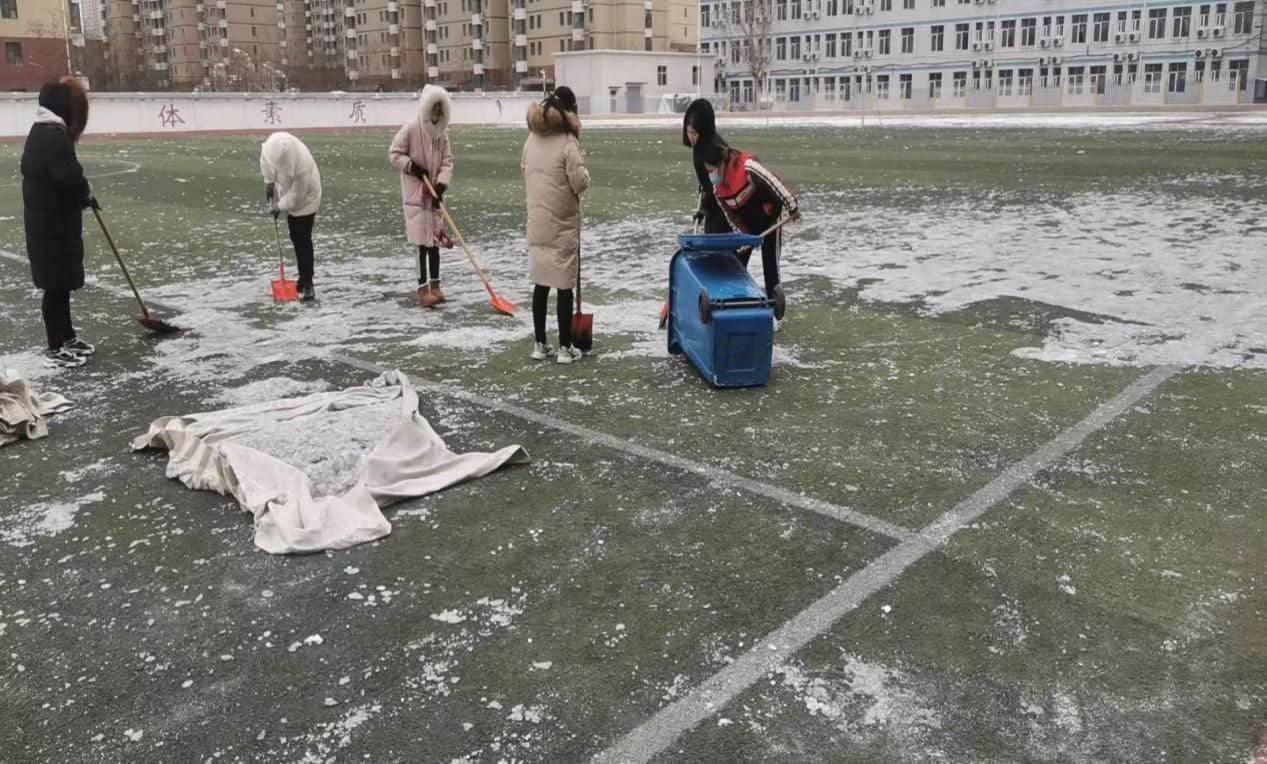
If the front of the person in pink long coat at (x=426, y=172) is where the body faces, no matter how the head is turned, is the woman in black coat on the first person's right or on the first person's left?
on the first person's right

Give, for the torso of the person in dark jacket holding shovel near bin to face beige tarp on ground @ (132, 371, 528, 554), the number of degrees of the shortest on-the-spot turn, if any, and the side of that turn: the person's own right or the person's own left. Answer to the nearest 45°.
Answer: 0° — they already face it

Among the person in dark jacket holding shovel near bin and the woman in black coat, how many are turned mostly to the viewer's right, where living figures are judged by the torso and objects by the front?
1

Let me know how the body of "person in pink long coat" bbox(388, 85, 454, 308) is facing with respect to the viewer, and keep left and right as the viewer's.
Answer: facing the viewer and to the right of the viewer

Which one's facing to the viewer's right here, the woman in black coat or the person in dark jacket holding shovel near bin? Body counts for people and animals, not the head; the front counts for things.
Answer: the woman in black coat

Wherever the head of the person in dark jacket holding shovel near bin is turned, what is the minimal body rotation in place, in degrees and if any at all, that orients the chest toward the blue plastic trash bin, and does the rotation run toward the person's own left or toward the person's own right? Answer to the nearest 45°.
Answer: approximately 45° to the person's own left

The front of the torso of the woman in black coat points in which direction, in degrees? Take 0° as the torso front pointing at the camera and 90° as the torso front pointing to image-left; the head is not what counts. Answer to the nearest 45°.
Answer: approximately 270°

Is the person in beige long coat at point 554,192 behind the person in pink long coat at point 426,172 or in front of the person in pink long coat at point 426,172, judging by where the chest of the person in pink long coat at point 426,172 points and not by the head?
in front

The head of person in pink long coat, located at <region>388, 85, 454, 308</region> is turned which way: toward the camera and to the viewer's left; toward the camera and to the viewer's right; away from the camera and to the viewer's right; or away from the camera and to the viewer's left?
toward the camera and to the viewer's right

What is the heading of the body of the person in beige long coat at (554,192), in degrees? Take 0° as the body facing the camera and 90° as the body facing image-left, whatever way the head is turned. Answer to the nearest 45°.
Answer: approximately 225°
